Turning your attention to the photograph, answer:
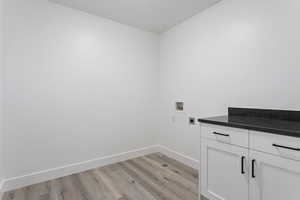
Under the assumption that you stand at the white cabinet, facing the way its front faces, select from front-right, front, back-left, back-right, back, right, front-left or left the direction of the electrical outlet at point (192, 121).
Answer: right

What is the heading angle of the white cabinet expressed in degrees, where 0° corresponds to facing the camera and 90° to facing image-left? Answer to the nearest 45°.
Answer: approximately 45°

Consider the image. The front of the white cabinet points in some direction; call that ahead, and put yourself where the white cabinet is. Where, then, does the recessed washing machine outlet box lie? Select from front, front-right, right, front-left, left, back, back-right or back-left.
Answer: right
